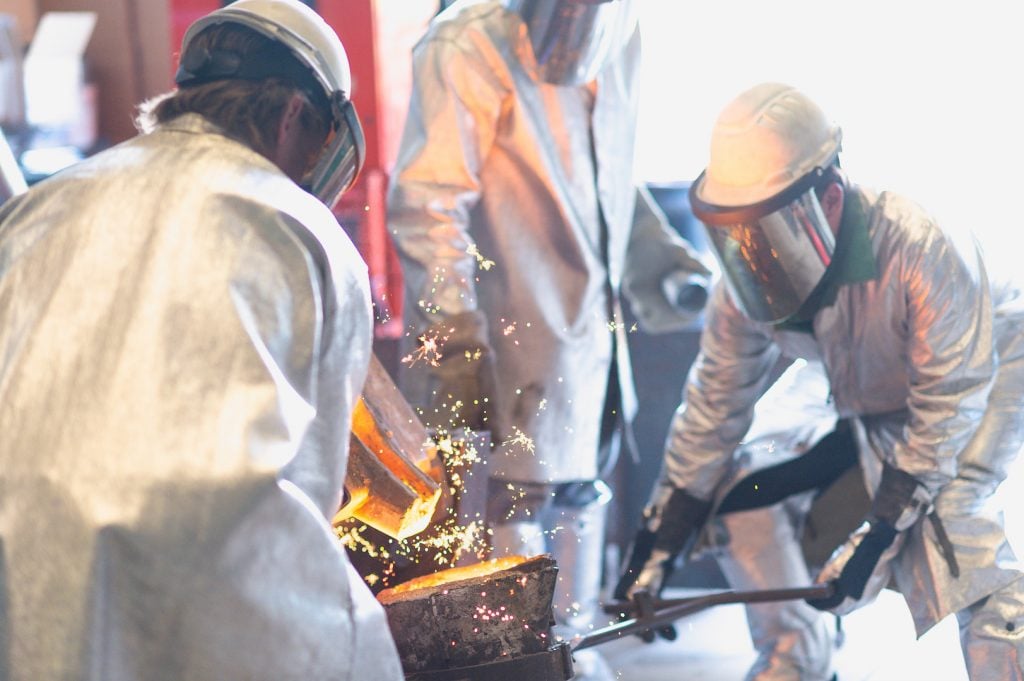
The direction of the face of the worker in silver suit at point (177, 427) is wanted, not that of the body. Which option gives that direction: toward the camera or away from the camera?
away from the camera

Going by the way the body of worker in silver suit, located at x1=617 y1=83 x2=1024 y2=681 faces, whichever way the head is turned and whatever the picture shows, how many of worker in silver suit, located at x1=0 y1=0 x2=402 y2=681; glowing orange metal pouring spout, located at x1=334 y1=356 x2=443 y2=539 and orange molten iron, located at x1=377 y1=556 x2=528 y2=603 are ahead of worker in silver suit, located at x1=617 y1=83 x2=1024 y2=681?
3

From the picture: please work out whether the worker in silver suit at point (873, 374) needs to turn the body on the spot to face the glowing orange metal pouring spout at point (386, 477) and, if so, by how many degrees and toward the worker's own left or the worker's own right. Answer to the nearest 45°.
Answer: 0° — they already face it

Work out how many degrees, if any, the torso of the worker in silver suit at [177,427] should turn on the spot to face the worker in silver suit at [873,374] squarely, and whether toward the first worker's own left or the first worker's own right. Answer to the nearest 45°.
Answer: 0° — they already face them

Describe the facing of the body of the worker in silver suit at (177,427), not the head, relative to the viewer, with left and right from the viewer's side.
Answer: facing away from the viewer and to the right of the viewer

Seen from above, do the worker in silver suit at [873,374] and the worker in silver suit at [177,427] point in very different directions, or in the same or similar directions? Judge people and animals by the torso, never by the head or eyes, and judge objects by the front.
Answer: very different directions

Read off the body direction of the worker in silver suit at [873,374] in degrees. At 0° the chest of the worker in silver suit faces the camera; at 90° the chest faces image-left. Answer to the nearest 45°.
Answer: approximately 45°
